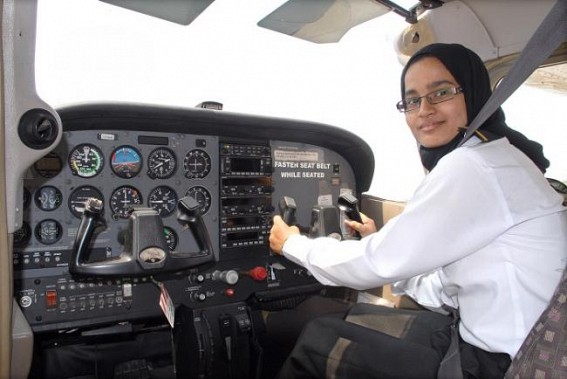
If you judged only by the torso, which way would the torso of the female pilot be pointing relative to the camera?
to the viewer's left
